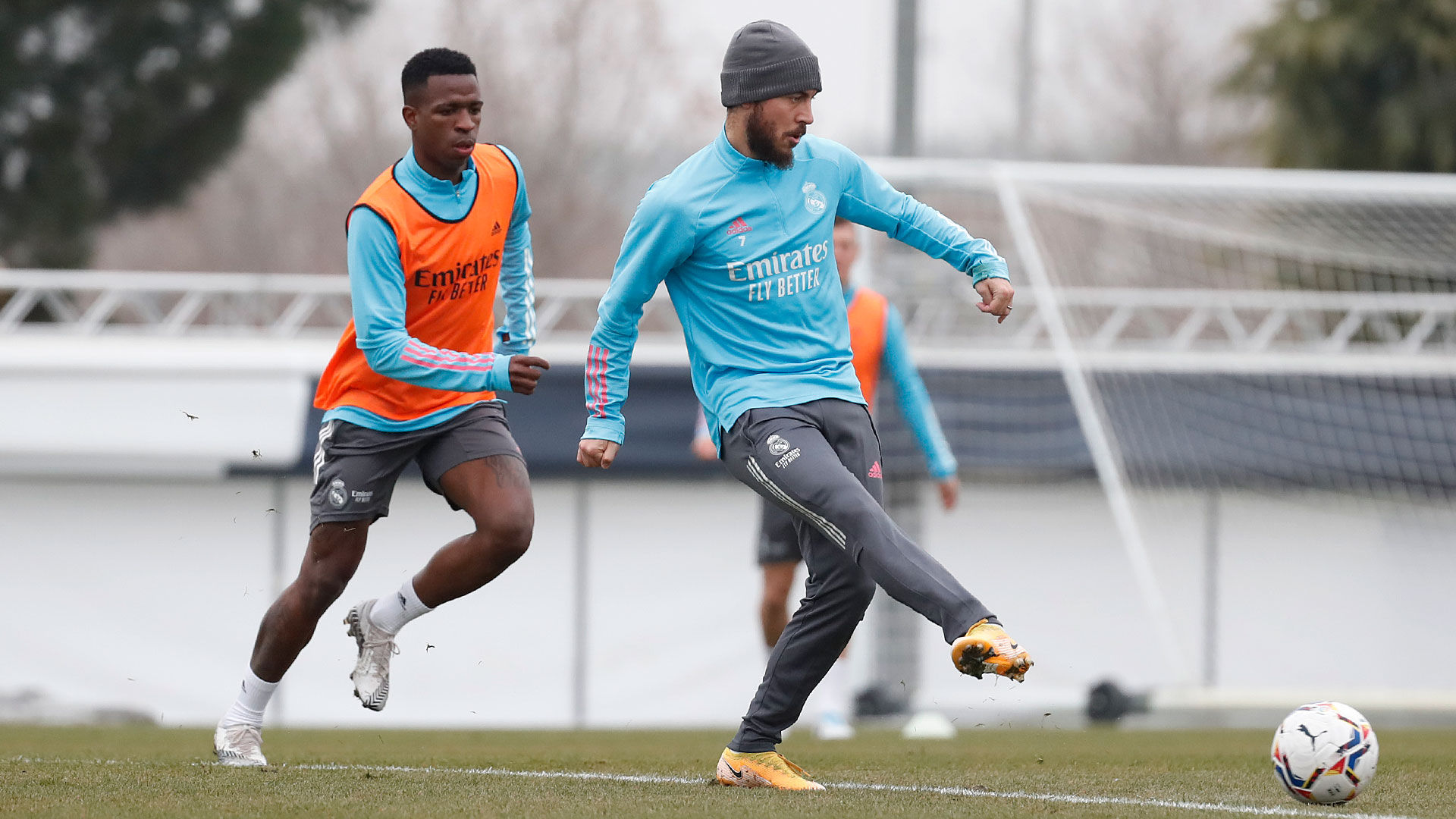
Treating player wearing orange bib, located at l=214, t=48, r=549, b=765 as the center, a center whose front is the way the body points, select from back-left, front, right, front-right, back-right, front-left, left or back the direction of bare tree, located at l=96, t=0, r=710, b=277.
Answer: back-left

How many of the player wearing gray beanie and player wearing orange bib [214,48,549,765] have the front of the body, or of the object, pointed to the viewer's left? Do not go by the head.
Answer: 0

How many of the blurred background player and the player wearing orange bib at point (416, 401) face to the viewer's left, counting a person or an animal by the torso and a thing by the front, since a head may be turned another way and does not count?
0

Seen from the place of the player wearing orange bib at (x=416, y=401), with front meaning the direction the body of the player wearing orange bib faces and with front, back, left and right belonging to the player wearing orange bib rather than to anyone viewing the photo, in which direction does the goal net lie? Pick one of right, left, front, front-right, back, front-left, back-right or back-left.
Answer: left

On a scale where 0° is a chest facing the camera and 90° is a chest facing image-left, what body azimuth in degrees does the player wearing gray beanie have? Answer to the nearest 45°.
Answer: approximately 315°

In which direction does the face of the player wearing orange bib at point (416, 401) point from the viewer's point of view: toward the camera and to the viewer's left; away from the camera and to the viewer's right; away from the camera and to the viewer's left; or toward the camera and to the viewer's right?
toward the camera and to the viewer's right

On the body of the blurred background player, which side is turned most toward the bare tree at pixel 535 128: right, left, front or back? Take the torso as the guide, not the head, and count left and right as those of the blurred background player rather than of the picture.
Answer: back

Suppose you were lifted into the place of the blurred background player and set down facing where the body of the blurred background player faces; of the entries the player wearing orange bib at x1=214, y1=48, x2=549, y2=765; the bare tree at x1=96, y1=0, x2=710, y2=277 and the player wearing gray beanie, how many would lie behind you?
1
